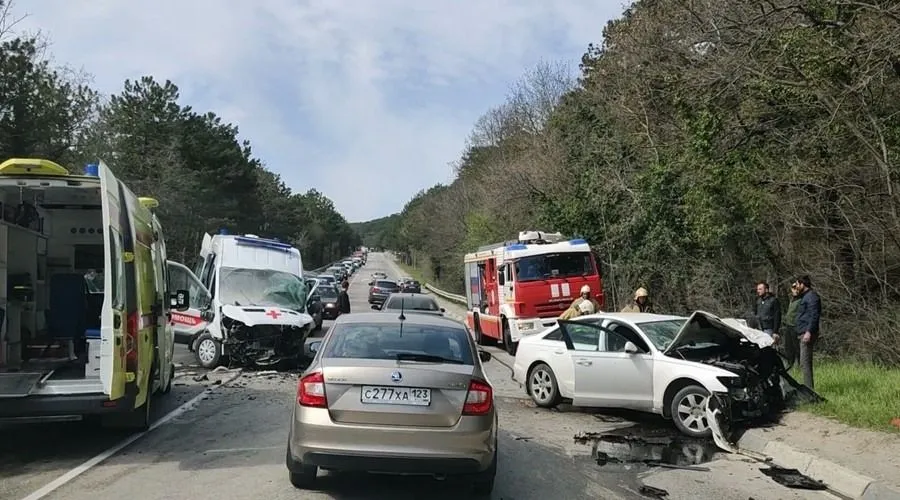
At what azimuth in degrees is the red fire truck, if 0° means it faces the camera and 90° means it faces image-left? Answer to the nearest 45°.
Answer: approximately 315°

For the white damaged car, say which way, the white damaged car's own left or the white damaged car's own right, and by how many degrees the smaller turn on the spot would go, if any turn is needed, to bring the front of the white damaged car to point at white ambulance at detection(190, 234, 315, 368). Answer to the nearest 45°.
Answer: approximately 180°

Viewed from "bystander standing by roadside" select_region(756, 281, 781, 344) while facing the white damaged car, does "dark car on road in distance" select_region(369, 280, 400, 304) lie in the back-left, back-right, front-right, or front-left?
back-right

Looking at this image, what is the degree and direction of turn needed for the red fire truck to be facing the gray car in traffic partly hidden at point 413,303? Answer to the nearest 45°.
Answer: approximately 180°

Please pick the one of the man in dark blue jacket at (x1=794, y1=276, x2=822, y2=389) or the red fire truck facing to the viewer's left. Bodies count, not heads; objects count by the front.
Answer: the man in dark blue jacket

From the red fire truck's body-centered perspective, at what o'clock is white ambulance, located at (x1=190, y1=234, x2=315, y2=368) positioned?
The white ambulance is roughly at 3 o'clock from the red fire truck.

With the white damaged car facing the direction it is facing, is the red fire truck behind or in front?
behind

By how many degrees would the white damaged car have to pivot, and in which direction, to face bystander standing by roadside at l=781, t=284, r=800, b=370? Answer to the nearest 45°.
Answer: approximately 90° to its left

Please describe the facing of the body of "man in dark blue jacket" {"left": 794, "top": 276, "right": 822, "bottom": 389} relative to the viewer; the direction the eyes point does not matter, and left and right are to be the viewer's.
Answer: facing to the left of the viewer

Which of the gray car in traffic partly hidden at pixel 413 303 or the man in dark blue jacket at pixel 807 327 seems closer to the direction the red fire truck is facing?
the man in dark blue jacket
